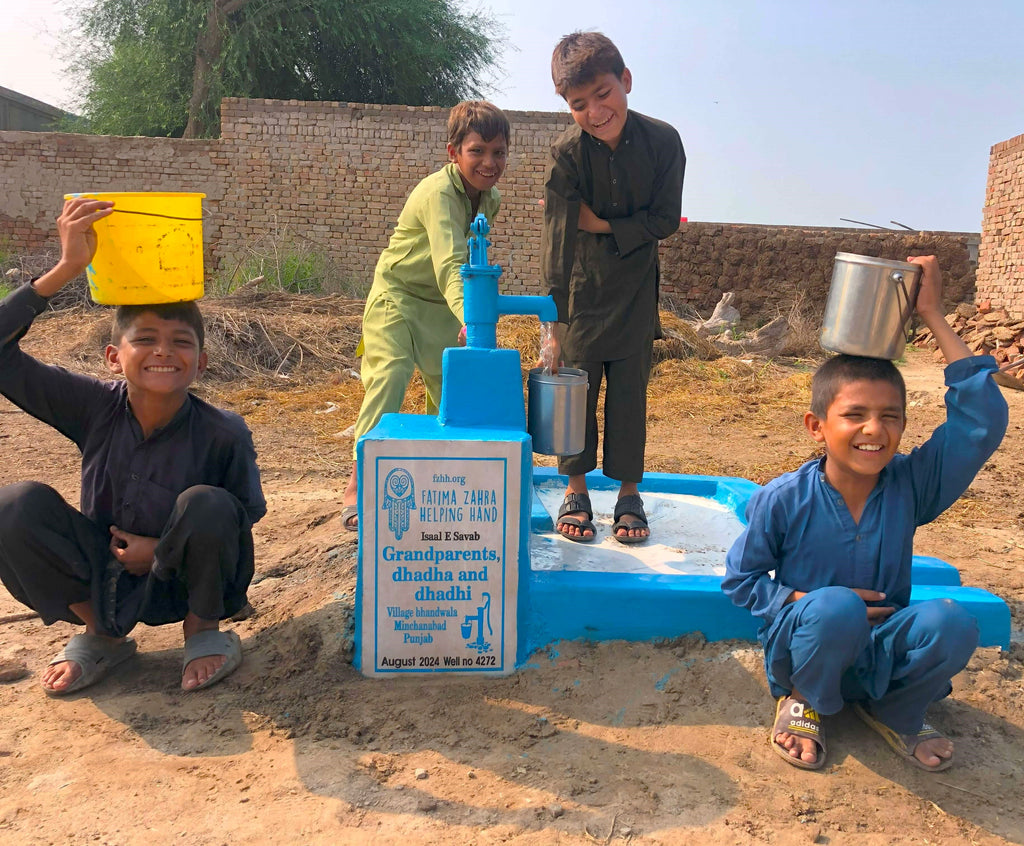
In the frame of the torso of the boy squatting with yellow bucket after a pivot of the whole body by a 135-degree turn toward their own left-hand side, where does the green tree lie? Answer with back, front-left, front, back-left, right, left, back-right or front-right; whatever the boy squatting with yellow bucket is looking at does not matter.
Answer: front-left

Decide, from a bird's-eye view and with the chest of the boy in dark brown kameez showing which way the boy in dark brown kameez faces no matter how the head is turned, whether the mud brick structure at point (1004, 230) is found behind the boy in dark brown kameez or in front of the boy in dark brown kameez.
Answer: behind

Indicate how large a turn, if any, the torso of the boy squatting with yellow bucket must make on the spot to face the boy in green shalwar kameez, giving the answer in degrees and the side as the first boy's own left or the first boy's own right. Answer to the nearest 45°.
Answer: approximately 135° to the first boy's own left

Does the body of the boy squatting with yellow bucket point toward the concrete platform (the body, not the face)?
no

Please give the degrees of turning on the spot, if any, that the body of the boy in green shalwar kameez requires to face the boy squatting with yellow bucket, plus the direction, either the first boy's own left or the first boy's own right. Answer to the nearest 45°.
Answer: approximately 90° to the first boy's own right

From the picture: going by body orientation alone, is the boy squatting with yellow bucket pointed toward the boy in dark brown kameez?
no

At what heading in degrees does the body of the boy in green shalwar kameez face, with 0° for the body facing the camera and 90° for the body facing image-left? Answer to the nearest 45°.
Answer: approximately 315°

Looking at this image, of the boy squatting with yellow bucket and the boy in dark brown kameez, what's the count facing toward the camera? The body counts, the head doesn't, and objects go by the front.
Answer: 2

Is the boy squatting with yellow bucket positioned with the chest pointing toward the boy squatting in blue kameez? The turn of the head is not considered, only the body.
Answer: no

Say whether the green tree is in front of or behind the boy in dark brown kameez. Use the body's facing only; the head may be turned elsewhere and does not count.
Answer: behind

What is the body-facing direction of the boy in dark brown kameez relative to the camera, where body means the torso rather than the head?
toward the camera

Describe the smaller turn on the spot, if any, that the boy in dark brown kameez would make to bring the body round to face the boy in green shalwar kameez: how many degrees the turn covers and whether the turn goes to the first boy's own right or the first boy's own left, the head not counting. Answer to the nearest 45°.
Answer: approximately 90° to the first boy's own right

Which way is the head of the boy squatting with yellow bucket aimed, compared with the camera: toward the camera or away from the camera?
toward the camera

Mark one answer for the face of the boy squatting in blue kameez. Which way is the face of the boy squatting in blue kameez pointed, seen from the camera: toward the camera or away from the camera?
toward the camera

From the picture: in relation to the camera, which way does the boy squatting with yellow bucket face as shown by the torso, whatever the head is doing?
toward the camera

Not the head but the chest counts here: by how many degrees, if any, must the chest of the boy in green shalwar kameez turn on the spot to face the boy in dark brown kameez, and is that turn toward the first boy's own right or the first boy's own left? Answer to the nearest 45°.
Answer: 0° — they already face them
